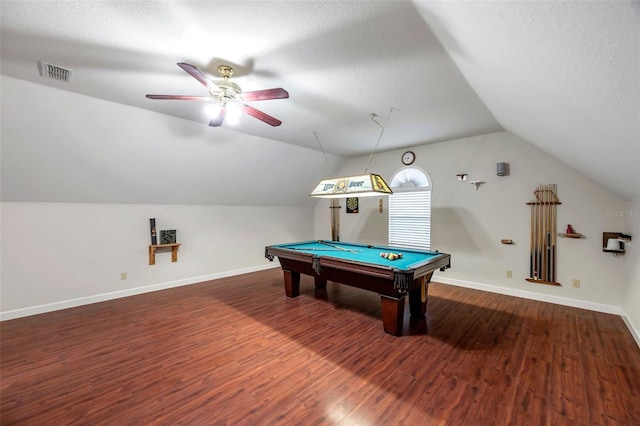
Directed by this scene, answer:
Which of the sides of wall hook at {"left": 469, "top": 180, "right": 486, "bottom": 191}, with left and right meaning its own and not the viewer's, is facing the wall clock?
right

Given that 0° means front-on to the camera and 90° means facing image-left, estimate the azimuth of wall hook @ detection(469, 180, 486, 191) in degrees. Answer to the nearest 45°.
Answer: approximately 0°

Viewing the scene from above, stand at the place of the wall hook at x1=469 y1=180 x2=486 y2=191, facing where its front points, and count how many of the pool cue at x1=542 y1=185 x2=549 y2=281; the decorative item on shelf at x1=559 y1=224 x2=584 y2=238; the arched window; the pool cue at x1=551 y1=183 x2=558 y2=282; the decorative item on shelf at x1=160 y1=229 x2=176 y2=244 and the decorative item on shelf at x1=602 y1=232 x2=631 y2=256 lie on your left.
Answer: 4

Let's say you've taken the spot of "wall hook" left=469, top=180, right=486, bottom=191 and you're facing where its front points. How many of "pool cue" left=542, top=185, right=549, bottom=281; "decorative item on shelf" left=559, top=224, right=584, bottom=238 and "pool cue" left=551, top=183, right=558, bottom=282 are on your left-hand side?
3

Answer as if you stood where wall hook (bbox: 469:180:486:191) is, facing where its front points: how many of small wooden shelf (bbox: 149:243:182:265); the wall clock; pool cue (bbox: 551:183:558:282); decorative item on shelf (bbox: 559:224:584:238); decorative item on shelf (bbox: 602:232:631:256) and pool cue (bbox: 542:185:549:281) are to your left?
4

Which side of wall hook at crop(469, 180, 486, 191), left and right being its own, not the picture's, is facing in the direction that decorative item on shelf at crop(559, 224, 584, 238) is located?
left

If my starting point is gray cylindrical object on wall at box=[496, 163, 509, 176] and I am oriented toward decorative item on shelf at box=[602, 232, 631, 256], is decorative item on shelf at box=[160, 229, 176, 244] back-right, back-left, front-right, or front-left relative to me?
back-right

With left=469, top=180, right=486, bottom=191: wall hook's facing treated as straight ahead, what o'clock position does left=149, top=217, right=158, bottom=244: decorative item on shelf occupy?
The decorative item on shelf is roughly at 2 o'clock from the wall hook.

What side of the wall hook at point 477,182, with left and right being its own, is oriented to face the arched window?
right

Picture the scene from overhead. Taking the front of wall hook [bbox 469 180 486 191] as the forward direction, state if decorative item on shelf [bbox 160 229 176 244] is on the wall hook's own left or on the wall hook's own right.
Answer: on the wall hook's own right
